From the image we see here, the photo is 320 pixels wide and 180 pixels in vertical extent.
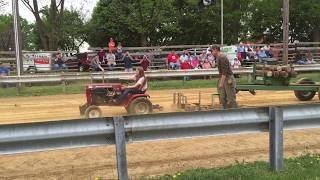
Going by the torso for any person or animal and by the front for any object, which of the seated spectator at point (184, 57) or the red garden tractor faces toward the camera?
the seated spectator

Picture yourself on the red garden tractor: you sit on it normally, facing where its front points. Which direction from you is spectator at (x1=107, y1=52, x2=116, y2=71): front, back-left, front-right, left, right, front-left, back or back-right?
right

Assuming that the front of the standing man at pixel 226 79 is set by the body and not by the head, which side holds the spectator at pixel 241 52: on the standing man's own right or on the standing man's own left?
on the standing man's own right

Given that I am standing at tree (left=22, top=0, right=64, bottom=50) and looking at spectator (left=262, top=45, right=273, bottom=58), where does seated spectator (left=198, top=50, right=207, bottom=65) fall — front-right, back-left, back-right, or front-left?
front-right

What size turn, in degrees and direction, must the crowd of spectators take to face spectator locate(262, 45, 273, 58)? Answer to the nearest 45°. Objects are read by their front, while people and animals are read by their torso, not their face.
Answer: approximately 135° to their left

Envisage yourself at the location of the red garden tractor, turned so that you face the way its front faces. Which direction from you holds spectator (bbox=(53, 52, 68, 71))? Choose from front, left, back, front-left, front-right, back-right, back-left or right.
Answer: right

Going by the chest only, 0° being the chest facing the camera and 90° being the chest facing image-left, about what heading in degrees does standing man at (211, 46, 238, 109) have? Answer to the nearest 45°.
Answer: approximately 90°

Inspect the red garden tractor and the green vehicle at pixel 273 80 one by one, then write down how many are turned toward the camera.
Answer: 0

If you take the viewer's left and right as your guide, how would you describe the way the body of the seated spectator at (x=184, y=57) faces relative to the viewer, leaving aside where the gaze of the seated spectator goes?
facing the viewer

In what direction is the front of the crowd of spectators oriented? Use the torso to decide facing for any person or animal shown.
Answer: toward the camera

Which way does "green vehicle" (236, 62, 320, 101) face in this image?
to the viewer's left

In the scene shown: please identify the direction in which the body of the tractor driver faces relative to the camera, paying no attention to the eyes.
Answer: to the viewer's left

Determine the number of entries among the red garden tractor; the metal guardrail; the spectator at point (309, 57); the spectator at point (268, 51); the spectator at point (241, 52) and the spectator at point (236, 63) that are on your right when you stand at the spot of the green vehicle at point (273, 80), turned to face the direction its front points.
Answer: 4

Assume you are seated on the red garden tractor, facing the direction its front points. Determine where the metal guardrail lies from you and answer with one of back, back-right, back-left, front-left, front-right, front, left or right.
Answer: left

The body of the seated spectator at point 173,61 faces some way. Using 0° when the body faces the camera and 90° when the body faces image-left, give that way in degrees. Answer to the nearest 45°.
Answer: approximately 0°

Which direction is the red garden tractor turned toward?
to the viewer's left

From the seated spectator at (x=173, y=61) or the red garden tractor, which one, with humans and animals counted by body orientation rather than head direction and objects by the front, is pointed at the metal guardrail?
the seated spectator
